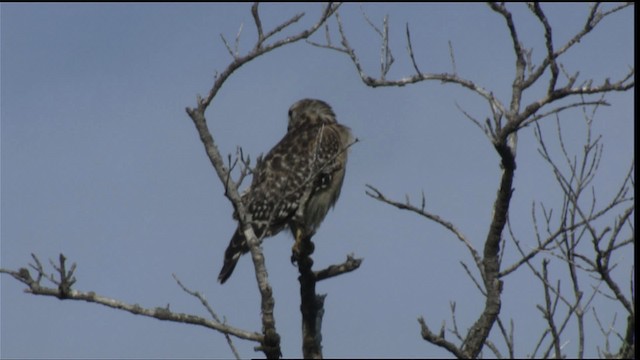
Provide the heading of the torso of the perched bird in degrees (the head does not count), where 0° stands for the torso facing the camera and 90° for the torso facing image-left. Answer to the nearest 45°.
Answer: approximately 225°
